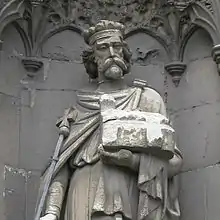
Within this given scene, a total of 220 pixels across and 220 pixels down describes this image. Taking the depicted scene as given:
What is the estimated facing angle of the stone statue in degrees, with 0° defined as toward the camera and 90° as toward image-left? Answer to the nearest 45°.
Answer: approximately 0°
